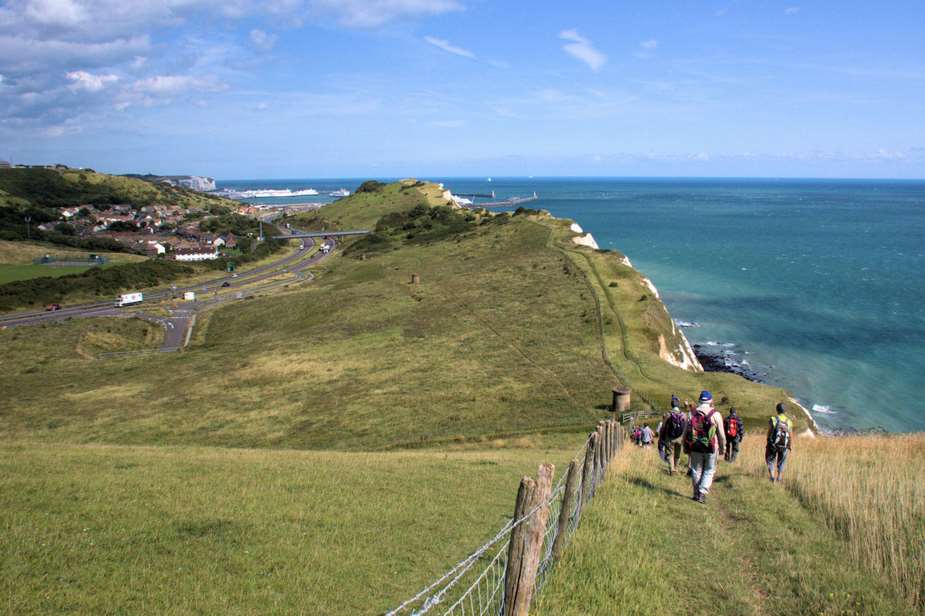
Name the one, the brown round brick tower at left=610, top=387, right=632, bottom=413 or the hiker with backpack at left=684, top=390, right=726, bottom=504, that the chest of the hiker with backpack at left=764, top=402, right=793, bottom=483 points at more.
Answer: the brown round brick tower

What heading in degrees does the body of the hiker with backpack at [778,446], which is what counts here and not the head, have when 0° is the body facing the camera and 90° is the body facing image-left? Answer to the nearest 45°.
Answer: approximately 180°

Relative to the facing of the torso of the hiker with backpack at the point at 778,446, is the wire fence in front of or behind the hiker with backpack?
behind

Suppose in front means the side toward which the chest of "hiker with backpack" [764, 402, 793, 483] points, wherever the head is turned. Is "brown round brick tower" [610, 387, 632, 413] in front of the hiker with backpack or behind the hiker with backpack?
in front

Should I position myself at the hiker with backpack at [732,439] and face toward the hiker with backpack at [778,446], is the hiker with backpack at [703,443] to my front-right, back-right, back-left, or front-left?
front-right

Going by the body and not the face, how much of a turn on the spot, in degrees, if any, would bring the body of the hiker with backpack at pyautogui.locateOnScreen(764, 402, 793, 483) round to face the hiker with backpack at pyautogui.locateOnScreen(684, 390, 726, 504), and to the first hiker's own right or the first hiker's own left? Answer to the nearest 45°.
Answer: approximately 135° to the first hiker's own left

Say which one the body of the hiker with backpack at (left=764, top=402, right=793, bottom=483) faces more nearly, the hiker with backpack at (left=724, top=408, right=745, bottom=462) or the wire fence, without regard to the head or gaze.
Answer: the hiker with backpack

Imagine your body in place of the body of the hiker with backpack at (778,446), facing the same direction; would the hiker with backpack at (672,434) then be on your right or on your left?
on your left

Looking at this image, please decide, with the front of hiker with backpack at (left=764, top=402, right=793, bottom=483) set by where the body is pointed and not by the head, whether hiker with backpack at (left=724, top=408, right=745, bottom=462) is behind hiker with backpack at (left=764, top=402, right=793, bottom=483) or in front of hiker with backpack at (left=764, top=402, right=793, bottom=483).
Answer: in front
